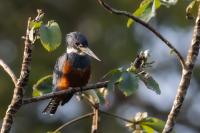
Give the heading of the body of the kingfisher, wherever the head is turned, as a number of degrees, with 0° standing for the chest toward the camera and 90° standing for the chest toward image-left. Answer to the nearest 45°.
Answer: approximately 315°
